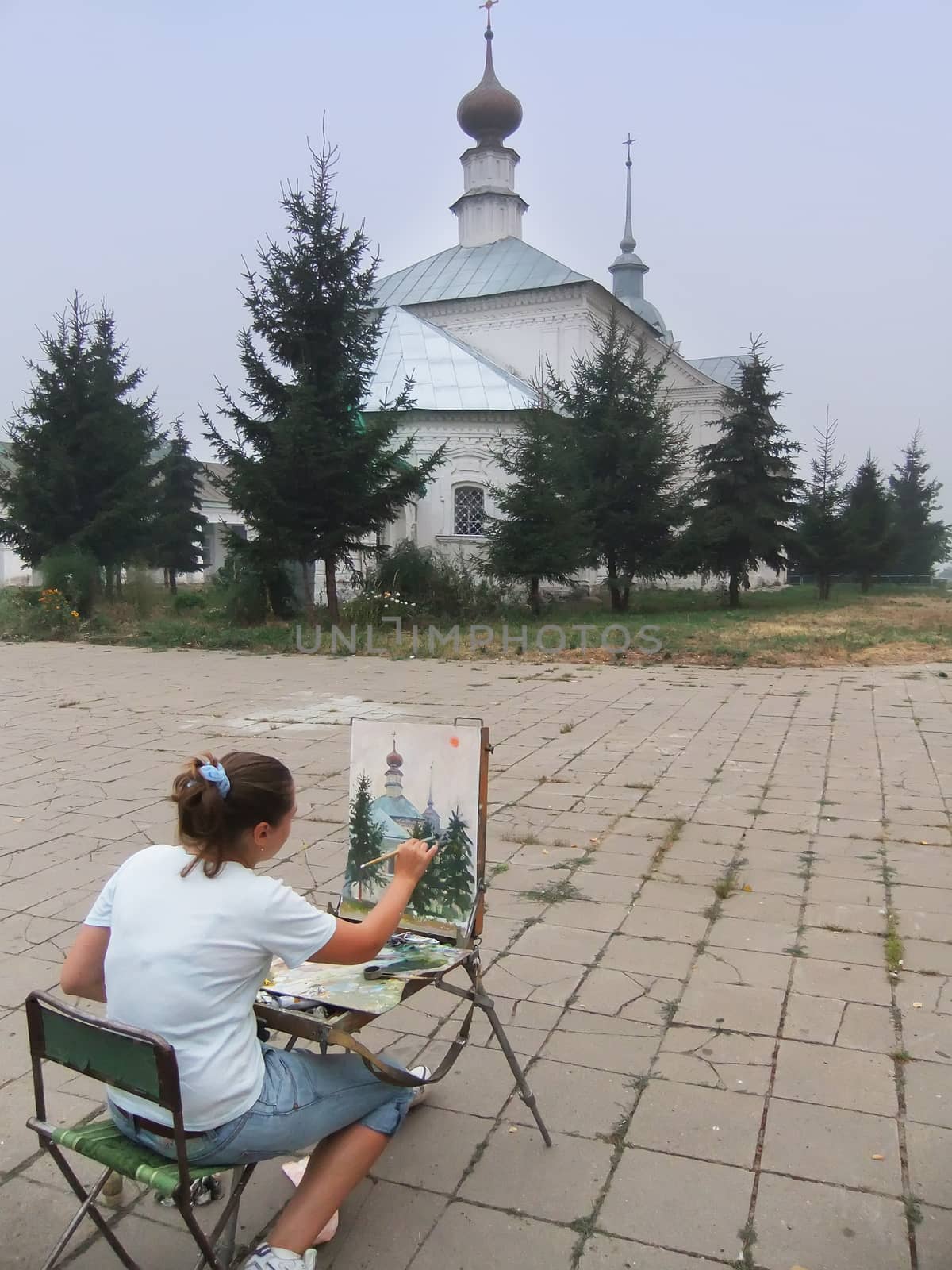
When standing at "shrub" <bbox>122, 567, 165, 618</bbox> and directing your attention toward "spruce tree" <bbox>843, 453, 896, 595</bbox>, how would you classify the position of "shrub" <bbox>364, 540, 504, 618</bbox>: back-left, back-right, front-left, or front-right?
front-right

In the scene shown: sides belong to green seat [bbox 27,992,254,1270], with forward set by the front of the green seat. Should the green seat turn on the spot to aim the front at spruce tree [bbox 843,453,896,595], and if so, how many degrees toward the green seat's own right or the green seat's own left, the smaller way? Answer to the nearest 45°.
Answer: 0° — it already faces it

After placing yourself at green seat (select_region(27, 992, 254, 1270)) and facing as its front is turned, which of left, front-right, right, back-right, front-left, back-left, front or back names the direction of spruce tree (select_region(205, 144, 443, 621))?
front-left

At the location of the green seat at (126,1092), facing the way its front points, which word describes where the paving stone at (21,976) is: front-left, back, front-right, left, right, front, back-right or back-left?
front-left

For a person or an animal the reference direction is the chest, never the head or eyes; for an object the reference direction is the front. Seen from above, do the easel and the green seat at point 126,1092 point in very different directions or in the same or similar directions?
very different directions

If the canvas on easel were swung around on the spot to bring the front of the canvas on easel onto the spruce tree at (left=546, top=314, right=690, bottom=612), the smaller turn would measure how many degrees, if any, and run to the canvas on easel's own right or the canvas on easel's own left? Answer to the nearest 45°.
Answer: approximately 135° to the canvas on easel's own right

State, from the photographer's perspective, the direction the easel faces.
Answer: facing the viewer and to the left of the viewer

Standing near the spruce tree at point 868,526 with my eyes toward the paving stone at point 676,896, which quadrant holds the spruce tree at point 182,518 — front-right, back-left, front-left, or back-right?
front-right

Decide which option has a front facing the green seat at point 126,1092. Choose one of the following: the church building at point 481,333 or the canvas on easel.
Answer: the canvas on easel

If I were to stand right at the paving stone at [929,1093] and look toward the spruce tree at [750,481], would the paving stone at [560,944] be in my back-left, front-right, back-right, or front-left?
front-left

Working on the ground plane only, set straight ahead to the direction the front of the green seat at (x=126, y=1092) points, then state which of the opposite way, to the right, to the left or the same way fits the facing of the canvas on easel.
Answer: the opposite way

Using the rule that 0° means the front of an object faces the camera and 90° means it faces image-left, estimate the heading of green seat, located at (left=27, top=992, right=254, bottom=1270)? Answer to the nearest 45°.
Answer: approximately 225°
